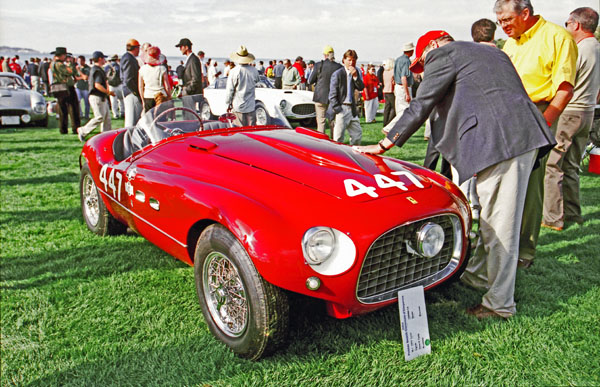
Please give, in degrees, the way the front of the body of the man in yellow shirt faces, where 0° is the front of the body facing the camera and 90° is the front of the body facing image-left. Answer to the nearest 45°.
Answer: approximately 45°

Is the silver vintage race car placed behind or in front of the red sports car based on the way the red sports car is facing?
behind

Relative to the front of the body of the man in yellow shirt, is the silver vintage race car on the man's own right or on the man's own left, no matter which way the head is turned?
on the man's own right

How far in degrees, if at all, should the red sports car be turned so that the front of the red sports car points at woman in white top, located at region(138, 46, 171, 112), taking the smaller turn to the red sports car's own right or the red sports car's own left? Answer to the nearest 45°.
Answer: approximately 135° to the red sports car's own left

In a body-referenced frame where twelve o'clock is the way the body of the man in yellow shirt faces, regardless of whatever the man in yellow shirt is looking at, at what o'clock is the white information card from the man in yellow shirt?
The white information card is roughly at 11 o'clock from the man in yellow shirt.
